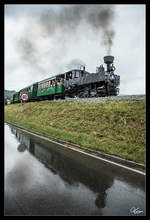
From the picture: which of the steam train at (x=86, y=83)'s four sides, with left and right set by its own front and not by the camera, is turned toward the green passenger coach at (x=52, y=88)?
back

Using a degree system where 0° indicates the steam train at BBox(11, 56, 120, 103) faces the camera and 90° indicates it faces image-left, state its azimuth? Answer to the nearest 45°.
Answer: approximately 315°
